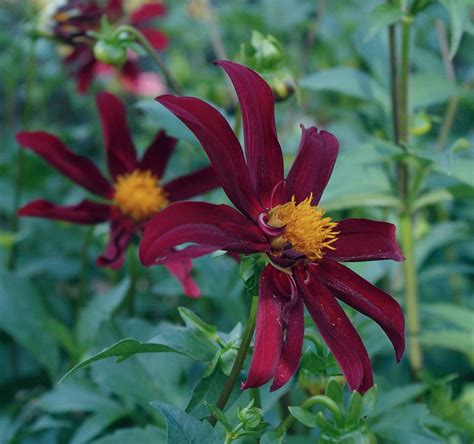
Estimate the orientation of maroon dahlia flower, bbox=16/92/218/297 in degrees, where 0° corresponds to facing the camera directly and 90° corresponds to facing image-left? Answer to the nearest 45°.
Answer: approximately 0°

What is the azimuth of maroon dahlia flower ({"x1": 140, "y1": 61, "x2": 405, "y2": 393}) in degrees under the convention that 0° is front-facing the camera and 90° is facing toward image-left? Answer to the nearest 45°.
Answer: approximately 315°

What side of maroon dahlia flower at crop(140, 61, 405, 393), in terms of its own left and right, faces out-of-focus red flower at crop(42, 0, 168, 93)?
back
